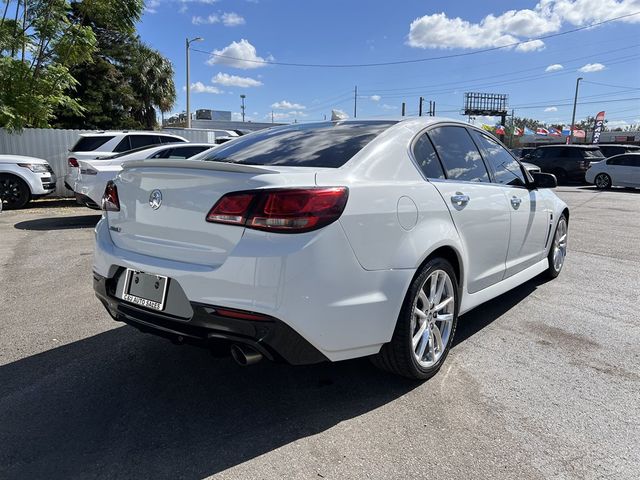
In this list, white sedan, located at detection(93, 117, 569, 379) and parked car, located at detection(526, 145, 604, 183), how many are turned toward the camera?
0

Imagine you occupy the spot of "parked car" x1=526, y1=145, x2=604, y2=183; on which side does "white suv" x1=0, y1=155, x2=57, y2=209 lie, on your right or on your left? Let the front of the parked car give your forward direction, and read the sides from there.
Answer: on your left

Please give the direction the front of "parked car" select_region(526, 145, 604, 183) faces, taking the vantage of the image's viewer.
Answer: facing away from the viewer and to the left of the viewer

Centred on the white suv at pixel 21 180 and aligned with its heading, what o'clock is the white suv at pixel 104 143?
the white suv at pixel 104 143 is roughly at 11 o'clock from the white suv at pixel 21 180.

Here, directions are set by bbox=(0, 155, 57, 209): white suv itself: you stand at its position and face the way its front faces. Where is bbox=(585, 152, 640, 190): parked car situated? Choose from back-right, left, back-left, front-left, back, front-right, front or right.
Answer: front-left

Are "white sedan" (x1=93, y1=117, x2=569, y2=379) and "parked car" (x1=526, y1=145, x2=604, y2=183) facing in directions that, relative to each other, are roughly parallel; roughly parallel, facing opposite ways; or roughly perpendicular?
roughly perpendicular

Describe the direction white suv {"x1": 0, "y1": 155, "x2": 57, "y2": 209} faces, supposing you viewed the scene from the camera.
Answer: facing the viewer and to the right of the viewer

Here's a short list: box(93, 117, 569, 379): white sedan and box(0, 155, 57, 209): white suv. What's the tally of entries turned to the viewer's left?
0

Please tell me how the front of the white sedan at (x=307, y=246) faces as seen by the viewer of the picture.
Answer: facing away from the viewer and to the right of the viewer

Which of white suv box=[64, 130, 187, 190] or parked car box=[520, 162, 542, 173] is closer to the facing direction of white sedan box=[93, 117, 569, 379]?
the parked car

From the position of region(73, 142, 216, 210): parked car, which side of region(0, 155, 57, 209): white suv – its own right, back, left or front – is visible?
front

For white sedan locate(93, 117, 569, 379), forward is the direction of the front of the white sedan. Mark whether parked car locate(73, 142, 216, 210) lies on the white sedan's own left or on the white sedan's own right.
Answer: on the white sedan's own left
